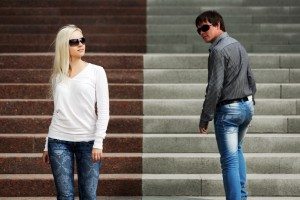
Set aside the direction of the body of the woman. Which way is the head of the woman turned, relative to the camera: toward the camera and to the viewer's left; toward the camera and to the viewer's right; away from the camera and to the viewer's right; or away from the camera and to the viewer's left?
toward the camera and to the viewer's right

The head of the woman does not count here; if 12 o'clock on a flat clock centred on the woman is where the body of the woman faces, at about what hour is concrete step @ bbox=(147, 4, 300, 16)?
The concrete step is roughly at 7 o'clock from the woman.

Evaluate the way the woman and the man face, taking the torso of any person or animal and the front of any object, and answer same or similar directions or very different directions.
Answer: very different directions

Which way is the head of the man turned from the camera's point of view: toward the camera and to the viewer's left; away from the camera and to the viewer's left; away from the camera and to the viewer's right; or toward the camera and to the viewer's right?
toward the camera and to the viewer's left

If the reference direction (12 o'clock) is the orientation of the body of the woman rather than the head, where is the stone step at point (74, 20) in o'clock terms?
The stone step is roughly at 6 o'clock from the woman.

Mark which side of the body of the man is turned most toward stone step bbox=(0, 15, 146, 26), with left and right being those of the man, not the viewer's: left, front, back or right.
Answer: front

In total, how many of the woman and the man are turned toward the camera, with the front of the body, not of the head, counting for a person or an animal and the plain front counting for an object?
1

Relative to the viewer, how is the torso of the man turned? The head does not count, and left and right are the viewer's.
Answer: facing away from the viewer and to the left of the viewer

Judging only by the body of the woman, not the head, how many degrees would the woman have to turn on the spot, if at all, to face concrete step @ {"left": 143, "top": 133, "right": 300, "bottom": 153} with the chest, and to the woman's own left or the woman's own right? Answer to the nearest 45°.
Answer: approximately 135° to the woman's own left

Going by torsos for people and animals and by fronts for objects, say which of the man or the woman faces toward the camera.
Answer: the woman

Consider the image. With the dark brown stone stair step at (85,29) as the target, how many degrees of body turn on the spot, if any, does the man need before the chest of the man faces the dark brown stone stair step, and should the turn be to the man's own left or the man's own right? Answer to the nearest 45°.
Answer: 0° — they already face it

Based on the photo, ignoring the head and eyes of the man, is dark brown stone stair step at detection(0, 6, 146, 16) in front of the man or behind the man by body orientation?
in front

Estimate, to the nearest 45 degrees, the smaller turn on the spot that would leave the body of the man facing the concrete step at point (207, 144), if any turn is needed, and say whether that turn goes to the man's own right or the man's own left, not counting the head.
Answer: approximately 45° to the man's own right

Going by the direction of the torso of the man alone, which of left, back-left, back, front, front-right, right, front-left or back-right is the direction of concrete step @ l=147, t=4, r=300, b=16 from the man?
front-right

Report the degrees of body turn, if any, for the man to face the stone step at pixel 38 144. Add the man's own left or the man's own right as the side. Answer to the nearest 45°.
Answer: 0° — they already face it

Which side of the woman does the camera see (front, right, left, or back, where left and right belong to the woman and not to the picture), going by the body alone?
front

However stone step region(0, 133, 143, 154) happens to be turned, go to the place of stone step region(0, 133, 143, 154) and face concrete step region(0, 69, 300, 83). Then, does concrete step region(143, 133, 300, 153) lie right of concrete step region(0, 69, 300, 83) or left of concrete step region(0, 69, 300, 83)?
right
